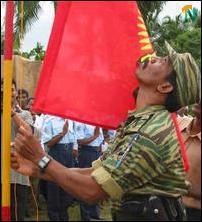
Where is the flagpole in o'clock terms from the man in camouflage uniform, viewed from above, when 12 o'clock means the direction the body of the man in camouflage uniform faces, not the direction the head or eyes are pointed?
The flagpole is roughly at 12 o'clock from the man in camouflage uniform.

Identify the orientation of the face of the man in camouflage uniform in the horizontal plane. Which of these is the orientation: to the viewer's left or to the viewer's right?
to the viewer's left

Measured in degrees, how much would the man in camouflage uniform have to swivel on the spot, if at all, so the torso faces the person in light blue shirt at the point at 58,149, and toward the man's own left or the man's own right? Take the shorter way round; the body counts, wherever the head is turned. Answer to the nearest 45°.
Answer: approximately 90° to the man's own right

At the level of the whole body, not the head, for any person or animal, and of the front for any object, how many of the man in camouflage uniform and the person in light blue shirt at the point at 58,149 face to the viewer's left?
1

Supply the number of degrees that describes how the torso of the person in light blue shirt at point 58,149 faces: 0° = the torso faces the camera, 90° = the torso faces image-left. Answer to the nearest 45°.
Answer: approximately 315°

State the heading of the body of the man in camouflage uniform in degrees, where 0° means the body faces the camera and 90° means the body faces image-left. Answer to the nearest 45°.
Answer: approximately 90°

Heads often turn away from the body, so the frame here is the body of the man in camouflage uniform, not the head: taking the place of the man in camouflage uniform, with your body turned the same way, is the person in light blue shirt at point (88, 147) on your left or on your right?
on your right

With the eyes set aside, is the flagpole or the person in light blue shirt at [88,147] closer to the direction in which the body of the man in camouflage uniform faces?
the flagpole

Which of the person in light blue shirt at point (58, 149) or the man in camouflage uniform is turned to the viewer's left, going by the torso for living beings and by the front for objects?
the man in camouflage uniform

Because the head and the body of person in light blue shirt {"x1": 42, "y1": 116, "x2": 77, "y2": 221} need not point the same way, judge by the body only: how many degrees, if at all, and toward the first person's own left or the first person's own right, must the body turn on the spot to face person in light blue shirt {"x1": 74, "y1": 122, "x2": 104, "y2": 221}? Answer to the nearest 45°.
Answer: approximately 90° to the first person's own left

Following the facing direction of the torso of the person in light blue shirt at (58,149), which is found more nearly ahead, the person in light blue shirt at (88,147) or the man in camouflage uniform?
the man in camouflage uniform
